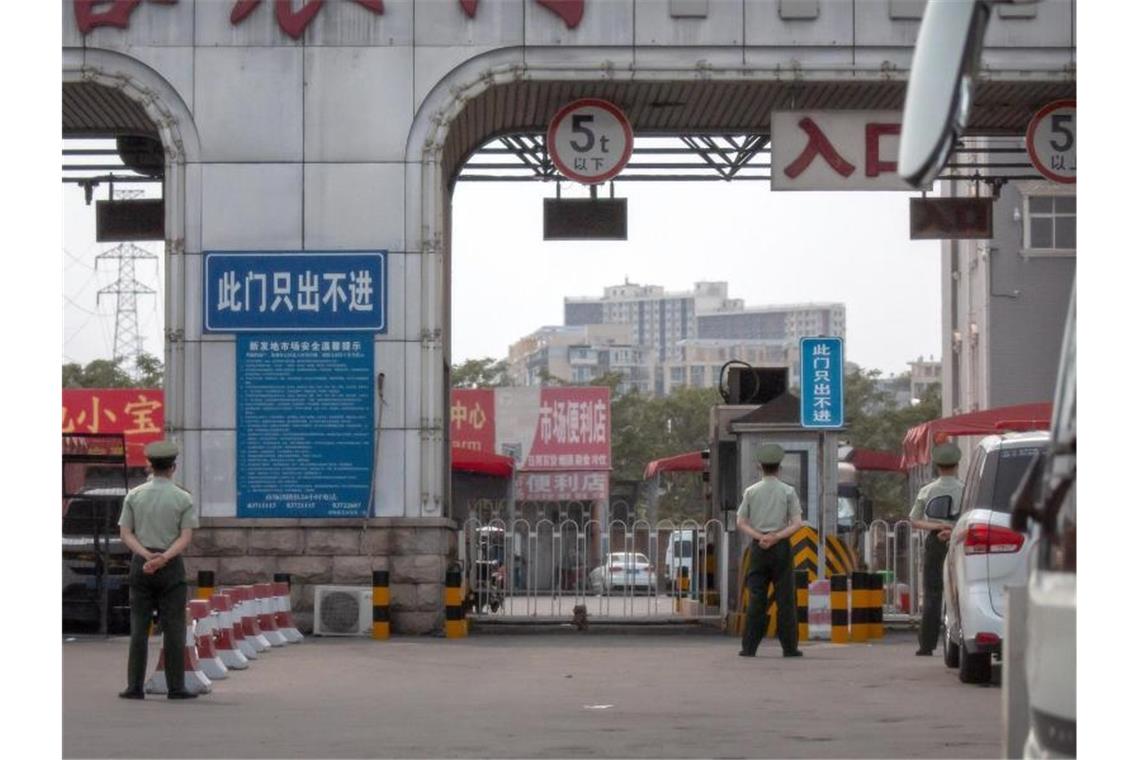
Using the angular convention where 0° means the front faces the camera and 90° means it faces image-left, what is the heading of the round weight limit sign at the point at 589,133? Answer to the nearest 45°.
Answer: approximately 0°

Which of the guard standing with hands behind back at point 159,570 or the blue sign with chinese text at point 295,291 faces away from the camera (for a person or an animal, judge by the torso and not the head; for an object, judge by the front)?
the guard standing with hands behind back

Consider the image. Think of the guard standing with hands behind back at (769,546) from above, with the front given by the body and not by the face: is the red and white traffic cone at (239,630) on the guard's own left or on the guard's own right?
on the guard's own left

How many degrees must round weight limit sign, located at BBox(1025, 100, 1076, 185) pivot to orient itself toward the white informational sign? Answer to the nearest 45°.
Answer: approximately 45° to its right

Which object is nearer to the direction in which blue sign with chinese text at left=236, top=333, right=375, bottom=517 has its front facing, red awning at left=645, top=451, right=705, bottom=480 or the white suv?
the white suv

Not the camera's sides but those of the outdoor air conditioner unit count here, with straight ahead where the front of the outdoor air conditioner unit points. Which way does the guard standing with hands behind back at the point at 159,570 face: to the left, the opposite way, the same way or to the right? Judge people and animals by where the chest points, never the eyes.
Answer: the opposite way

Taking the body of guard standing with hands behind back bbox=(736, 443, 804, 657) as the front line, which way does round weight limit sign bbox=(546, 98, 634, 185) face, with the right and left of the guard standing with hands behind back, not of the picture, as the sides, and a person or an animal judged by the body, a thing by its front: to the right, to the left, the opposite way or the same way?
the opposite way

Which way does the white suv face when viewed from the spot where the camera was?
facing away from the viewer

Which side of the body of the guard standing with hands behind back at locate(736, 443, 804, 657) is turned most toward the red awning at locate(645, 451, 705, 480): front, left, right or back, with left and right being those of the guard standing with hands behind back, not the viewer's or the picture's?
front

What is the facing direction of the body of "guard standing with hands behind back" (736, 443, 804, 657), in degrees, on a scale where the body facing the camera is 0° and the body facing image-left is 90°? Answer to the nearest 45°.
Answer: approximately 180°

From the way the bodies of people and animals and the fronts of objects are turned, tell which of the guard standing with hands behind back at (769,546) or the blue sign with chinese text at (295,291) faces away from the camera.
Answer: the guard standing with hands behind back
